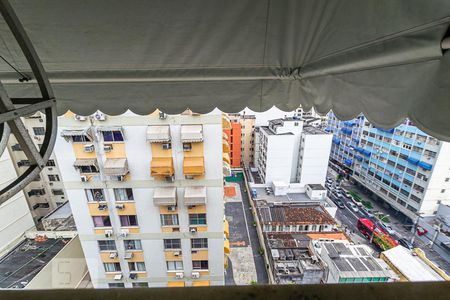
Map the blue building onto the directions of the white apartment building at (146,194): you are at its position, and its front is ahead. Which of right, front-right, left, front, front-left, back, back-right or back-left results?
left

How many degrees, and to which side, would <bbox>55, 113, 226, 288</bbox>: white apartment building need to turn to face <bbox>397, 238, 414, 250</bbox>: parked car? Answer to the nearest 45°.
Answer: approximately 90° to its left

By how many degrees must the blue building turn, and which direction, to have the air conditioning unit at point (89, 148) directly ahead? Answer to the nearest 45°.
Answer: approximately 45° to its left

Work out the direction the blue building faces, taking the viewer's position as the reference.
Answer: facing the viewer and to the left of the viewer

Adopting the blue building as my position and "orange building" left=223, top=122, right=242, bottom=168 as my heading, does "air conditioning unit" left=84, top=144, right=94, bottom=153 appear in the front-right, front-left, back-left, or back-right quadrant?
front-left

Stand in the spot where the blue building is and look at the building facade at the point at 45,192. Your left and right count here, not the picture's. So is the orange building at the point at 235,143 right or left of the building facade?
right

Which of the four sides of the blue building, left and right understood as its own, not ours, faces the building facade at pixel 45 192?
front

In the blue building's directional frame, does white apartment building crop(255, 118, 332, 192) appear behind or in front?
in front

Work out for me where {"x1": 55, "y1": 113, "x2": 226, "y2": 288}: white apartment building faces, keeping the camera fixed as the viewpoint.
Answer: facing the viewer

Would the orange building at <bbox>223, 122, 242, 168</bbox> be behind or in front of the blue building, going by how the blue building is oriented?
in front

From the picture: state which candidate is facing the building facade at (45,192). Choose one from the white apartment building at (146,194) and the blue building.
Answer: the blue building

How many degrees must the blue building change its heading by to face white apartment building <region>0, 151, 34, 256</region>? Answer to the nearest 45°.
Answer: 0° — it already faces it

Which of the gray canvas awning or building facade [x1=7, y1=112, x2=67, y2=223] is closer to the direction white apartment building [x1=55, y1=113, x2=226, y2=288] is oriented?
the gray canvas awning

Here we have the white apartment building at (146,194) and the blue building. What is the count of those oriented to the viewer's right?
0
